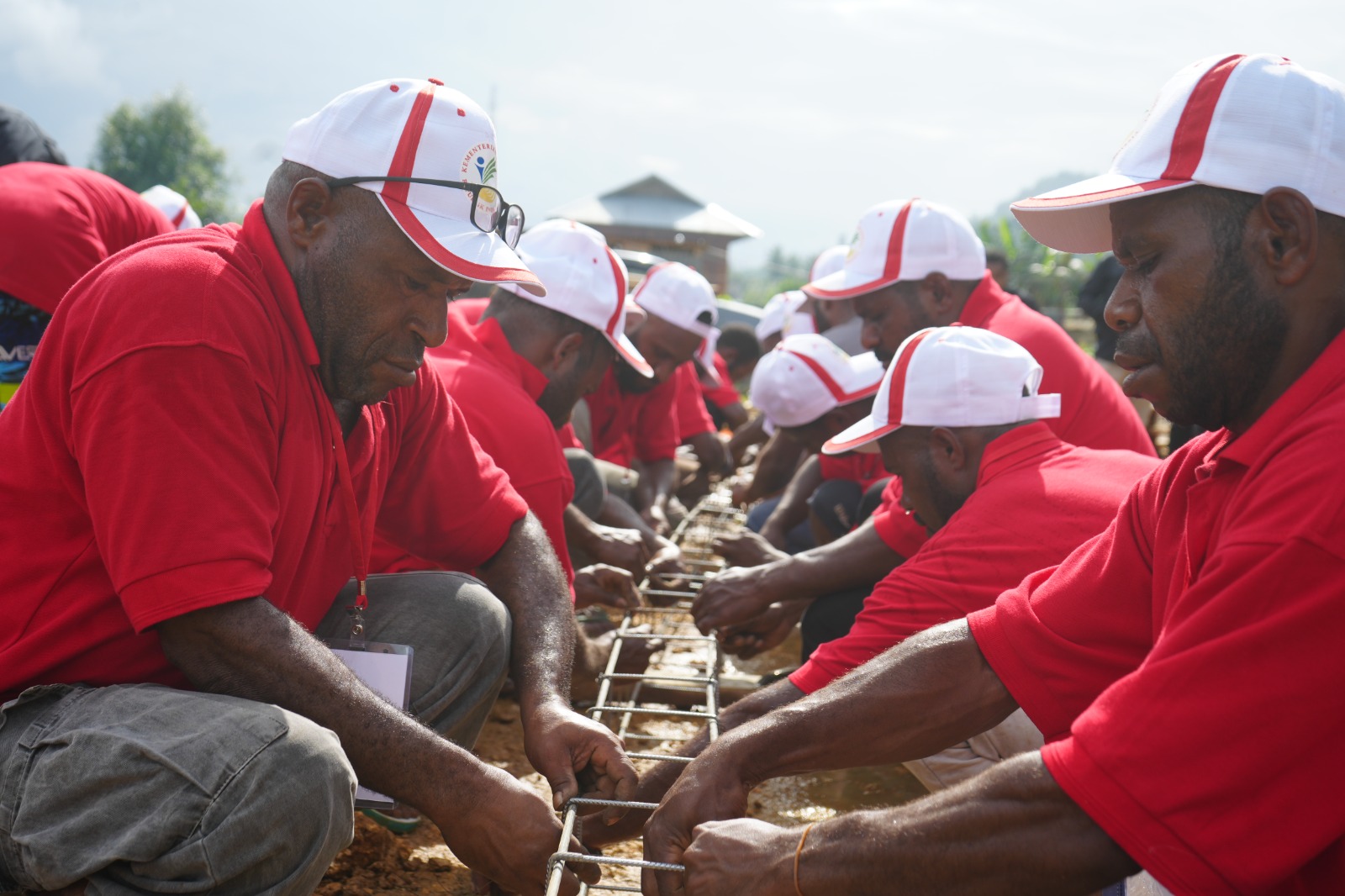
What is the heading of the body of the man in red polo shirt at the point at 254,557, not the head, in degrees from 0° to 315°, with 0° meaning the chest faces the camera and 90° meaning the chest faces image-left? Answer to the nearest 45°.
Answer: approximately 315°

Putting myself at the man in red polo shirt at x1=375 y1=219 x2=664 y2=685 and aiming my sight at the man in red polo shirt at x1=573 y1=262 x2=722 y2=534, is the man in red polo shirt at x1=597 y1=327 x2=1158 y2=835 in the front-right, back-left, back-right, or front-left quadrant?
back-right

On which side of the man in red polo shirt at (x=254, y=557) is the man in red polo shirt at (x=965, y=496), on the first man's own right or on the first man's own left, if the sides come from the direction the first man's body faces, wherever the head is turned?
on the first man's own left

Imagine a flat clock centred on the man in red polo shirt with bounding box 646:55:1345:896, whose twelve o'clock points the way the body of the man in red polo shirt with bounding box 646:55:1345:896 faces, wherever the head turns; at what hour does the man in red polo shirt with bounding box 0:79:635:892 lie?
the man in red polo shirt with bounding box 0:79:635:892 is roughly at 12 o'clock from the man in red polo shirt with bounding box 646:55:1345:896.

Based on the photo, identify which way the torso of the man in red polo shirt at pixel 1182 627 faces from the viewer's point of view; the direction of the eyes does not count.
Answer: to the viewer's left

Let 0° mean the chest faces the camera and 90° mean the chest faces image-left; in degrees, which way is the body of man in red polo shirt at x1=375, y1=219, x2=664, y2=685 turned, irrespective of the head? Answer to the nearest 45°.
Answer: approximately 270°

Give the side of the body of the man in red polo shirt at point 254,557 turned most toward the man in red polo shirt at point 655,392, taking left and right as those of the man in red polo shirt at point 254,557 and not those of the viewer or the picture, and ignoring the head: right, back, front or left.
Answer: left

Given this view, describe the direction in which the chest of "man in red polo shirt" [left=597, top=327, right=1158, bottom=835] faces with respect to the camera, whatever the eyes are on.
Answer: to the viewer's left

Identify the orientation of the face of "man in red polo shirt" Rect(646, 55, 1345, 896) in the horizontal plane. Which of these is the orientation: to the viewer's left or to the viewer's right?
to the viewer's left

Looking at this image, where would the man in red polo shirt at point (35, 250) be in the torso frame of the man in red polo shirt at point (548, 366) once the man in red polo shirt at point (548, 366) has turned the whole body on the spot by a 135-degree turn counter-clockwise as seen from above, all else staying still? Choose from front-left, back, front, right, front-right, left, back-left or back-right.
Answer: front-left

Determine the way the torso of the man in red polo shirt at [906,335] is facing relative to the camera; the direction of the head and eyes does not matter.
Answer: to the viewer's left

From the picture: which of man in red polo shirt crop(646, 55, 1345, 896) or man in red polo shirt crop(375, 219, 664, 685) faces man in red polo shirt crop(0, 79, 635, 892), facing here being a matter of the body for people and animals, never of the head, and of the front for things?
man in red polo shirt crop(646, 55, 1345, 896)

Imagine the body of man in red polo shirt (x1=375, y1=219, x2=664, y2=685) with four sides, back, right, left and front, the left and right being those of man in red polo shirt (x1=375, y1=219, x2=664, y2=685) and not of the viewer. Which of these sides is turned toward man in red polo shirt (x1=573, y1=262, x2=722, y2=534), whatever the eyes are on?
left

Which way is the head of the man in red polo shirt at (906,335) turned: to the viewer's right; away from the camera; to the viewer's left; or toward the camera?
to the viewer's left
